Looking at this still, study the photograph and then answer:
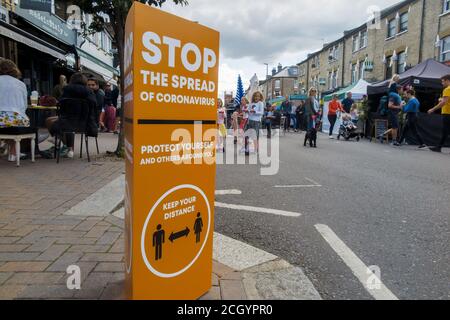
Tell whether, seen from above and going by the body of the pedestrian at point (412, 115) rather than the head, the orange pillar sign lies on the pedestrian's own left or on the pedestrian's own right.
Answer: on the pedestrian's own left

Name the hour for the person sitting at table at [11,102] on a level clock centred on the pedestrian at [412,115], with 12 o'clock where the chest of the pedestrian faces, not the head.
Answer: The person sitting at table is roughly at 10 o'clock from the pedestrian.

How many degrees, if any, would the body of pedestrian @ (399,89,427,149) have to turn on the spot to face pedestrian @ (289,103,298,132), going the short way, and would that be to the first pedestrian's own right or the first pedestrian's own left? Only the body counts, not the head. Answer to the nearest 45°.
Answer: approximately 45° to the first pedestrian's own right

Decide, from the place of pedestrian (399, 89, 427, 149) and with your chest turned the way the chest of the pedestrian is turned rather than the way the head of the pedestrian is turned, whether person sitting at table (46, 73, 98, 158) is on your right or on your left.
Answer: on your left

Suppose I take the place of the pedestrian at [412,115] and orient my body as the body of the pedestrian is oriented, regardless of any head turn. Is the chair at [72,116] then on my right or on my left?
on my left

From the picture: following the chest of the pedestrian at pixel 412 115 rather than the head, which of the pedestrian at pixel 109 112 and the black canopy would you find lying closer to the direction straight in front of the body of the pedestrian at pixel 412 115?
the pedestrian

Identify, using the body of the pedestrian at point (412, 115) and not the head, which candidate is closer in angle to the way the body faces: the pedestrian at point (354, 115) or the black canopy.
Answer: the pedestrian

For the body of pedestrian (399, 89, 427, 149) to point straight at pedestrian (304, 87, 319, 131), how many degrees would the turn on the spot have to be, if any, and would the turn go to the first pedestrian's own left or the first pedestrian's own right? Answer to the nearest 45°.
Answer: approximately 45° to the first pedestrian's own left

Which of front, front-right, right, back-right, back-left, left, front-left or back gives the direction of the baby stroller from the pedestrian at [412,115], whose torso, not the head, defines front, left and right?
front-right

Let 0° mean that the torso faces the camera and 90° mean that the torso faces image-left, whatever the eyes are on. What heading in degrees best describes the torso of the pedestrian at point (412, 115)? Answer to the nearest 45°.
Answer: approximately 90°
